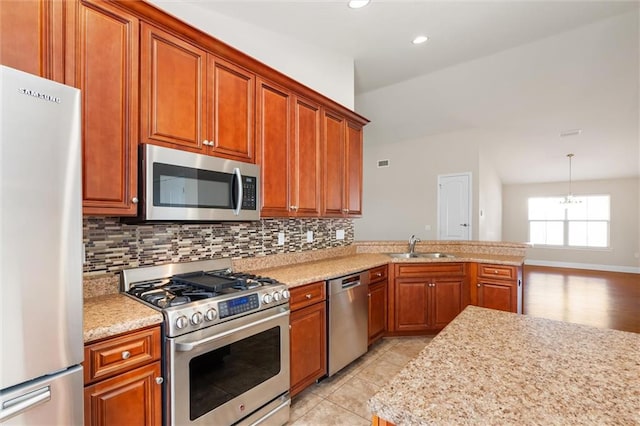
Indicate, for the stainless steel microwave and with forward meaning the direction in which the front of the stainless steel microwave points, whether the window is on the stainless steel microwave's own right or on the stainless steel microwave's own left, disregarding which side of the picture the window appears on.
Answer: on the stainless steel microwave's own left

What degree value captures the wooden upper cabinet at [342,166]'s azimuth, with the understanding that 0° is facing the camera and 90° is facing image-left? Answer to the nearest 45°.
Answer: approximately 315°

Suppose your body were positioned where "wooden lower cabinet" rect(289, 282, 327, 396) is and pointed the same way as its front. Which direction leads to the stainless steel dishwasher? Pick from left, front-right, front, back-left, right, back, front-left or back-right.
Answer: left

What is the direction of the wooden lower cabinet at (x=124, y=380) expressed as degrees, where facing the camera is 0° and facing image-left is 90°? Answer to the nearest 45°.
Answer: approximately 315°

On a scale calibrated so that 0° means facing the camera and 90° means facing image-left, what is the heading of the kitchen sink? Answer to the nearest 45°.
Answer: approximately 0°

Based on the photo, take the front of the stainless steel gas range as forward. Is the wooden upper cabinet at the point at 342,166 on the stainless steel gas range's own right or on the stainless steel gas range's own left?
on the stainless steel gas range's own left

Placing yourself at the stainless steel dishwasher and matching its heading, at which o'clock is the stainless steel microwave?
The stainless steel microwave is roughly at 3 o'clock from the stainless steel dishwasher.

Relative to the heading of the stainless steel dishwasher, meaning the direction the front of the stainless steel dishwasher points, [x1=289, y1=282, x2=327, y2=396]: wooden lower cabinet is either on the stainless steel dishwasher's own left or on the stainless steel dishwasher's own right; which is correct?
on the stainless steel dishwasher's own right

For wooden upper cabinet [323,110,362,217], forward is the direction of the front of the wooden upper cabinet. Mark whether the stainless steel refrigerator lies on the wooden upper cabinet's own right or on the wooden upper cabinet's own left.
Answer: on the wooden upper cabinet's own right

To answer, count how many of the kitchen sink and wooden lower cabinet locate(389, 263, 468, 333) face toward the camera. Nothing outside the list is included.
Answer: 2

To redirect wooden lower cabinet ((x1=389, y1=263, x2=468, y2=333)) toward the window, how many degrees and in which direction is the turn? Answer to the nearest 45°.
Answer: approximately 135° to its left

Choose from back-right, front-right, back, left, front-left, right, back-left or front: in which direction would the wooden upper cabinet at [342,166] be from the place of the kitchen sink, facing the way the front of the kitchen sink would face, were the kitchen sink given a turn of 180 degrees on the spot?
back-left

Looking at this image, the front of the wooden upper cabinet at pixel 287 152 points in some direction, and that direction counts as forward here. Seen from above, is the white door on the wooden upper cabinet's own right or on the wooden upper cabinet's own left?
on the wooden upper cabinet's own left
